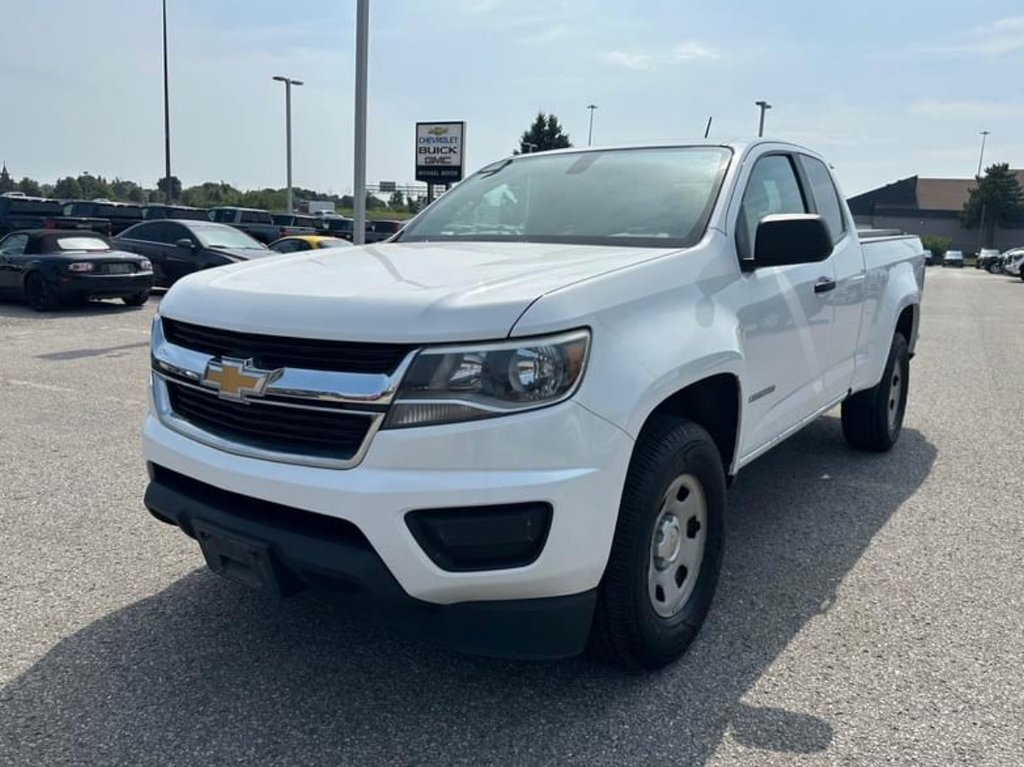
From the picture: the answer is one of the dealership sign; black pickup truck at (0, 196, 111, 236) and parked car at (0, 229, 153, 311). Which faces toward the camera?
the dealership sign

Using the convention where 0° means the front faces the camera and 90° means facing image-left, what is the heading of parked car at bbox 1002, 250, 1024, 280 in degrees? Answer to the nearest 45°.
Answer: approximately 45°

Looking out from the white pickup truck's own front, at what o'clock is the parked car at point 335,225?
The parked car is roughly at 4 o'clock from the white pickup truck.

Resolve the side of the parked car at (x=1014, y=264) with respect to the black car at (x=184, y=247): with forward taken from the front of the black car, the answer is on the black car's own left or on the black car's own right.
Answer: on the black car's own left

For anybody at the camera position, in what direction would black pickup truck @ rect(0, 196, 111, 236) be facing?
facing away from the viewer and to the left of the viewer

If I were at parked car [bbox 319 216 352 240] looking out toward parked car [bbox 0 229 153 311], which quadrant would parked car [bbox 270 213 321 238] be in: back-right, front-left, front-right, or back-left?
front-right

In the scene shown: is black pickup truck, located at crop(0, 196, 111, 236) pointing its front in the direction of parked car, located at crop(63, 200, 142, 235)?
no

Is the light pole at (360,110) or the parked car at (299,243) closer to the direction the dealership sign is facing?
the light pole

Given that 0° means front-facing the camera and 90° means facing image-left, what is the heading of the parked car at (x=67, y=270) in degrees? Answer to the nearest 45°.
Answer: approximately 135°

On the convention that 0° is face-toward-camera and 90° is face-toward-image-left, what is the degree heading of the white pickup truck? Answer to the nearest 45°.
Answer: approximately 45°

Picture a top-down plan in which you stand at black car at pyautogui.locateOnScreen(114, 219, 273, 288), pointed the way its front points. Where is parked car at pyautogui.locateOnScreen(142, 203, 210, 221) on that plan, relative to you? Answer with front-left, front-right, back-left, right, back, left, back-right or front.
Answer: back-left

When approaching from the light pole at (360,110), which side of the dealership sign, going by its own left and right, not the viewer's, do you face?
front

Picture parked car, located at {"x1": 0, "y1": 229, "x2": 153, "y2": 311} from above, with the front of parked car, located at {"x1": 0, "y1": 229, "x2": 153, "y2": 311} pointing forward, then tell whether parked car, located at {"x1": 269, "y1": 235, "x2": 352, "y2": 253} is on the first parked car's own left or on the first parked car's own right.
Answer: on the first parked car's own right

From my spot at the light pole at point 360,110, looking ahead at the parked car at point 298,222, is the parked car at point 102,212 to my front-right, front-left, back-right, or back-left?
front-left
